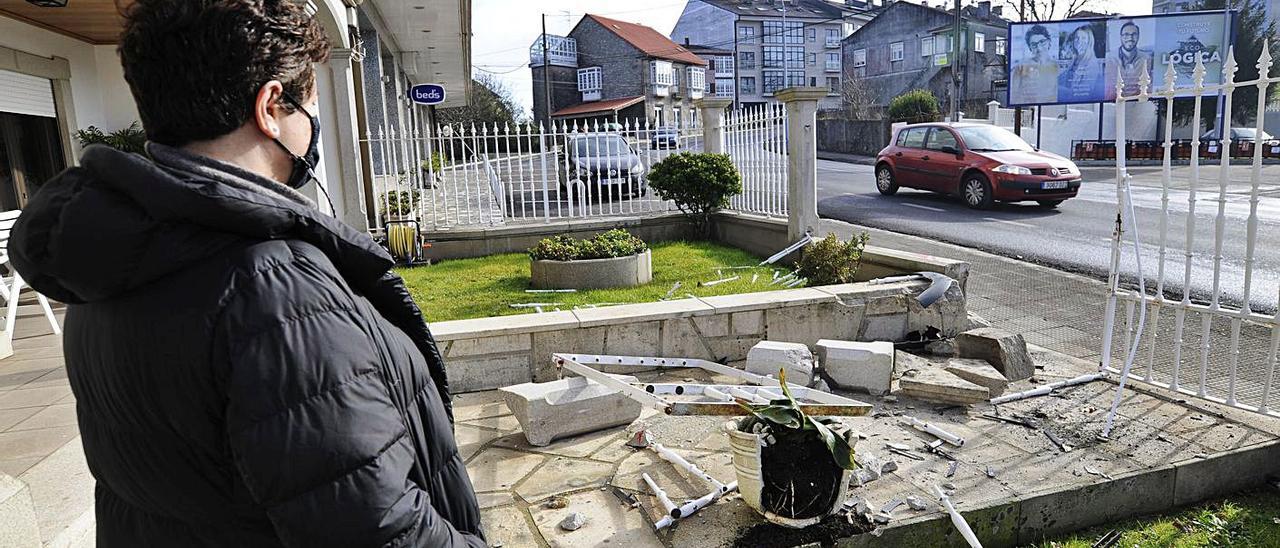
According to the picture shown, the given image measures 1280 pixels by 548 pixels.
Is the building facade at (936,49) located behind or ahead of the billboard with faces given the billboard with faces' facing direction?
behind

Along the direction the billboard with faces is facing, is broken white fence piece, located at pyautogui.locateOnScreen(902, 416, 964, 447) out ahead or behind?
ahead

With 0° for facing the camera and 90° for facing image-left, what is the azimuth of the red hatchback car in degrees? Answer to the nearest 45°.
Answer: approximately 315°

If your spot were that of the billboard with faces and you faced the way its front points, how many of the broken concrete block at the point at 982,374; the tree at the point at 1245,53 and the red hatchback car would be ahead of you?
2

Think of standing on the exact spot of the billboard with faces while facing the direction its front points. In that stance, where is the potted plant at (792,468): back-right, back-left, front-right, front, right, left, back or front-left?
front

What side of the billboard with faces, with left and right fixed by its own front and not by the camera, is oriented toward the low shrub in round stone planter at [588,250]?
front

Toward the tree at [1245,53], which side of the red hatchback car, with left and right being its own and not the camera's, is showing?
left

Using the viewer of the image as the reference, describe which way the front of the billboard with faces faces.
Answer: facing the viewer

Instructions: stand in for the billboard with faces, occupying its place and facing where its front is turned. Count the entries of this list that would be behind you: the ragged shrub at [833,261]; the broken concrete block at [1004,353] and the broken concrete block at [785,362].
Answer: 0

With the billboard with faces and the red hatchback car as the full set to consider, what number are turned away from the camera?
0

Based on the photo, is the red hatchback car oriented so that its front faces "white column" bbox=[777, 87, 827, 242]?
no

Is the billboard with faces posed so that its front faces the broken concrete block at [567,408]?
yes

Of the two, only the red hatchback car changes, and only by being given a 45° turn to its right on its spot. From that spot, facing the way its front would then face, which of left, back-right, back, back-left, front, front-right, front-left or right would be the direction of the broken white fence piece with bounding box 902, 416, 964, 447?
front

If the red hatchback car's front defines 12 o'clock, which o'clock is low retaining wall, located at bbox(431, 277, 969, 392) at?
The low retaining wall is roughly at 2 o'clock from the red hatchback car.

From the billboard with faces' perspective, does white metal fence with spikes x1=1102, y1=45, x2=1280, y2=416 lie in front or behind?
in front

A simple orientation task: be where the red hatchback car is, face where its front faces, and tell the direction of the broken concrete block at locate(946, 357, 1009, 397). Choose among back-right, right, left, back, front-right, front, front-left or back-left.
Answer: front-right

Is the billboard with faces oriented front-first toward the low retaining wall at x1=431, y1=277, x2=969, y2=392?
yes

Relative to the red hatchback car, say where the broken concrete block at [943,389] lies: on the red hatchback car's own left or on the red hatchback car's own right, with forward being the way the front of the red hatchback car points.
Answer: on the red hatchback car's own right
